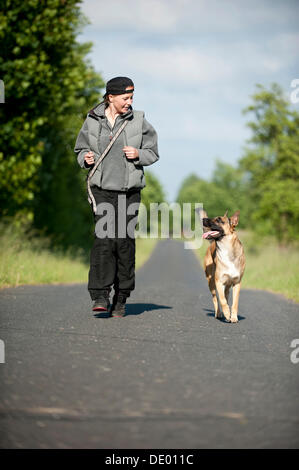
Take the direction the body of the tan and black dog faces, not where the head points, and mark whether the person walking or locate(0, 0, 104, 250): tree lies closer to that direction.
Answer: the person walking

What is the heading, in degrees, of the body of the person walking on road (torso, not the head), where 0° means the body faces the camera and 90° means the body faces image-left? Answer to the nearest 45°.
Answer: approximately 0°

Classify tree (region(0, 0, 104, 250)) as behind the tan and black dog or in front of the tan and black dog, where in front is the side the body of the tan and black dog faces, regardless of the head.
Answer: behind

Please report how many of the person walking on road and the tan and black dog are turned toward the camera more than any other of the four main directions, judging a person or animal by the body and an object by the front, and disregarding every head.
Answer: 2

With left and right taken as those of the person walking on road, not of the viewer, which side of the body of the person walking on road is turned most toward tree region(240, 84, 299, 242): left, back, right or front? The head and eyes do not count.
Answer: back

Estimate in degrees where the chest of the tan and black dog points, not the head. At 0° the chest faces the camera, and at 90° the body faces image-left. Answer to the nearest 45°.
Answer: approximately 0°

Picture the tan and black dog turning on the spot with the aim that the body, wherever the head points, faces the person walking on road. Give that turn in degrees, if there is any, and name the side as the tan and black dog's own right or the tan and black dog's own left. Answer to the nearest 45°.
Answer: approximately 45° to the tan and black dog's own right

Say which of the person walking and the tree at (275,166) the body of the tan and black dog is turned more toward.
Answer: the person walking

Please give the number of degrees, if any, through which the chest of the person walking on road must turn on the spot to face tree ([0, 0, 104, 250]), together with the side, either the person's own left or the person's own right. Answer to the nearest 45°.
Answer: approximately 180°
